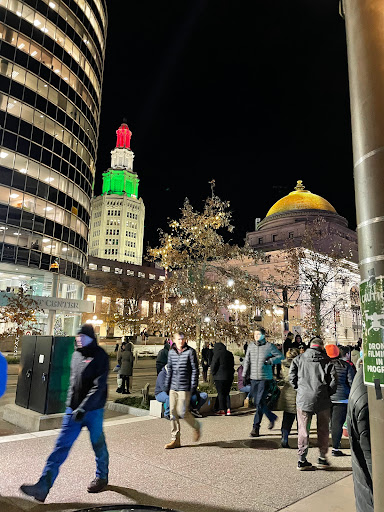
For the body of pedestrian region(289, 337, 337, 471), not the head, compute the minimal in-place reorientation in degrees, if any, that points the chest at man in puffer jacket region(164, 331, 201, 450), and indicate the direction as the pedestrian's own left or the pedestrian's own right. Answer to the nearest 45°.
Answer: approximately 90° to the pedestrian's own left

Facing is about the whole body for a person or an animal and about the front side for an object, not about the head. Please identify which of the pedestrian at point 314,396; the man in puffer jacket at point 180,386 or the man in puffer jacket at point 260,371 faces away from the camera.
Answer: the pedestrian

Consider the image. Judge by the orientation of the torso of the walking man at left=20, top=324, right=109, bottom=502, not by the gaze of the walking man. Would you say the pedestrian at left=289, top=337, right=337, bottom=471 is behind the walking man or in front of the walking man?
behind

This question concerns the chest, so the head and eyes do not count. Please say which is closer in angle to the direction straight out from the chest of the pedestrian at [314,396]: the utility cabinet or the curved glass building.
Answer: the curved glass building

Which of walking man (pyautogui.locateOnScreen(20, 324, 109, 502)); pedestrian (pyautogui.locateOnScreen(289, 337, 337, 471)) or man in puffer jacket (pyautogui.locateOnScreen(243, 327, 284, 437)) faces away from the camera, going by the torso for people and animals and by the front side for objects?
the pedestrian

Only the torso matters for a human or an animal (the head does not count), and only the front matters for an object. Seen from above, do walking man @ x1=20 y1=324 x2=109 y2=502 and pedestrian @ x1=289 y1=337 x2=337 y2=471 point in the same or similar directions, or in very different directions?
very different directions

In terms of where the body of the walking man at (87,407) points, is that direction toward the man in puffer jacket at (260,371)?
no

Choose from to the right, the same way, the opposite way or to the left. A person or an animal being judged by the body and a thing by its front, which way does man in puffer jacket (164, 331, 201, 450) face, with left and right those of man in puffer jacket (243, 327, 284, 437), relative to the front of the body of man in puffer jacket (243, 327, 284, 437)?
the same way

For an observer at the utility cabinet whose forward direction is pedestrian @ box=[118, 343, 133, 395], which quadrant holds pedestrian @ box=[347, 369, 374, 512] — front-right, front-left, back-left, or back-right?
back-right

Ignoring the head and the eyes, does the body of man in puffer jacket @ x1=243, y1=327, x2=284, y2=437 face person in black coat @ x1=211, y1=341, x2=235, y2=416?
no

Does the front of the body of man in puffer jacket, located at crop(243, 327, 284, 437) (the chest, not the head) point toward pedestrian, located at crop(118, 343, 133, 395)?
no

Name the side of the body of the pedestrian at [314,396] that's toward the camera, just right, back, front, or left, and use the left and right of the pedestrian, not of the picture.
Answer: back

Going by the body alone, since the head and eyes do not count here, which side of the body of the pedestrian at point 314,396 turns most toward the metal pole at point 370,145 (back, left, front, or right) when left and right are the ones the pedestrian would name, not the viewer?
back

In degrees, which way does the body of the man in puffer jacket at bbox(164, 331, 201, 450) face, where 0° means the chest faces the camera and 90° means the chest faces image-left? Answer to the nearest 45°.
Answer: approximately 45°

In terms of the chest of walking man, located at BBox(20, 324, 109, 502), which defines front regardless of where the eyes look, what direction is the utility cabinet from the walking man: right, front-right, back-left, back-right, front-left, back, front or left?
back-right

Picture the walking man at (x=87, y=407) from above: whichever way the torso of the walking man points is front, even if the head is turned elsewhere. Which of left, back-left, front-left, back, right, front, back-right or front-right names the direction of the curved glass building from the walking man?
back-right

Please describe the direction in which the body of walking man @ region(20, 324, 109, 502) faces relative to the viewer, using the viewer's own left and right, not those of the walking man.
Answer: facing the viewer and to the left of the viewer

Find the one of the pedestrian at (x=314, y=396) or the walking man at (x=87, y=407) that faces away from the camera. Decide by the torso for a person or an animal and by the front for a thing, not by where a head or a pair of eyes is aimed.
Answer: the pedestrian
